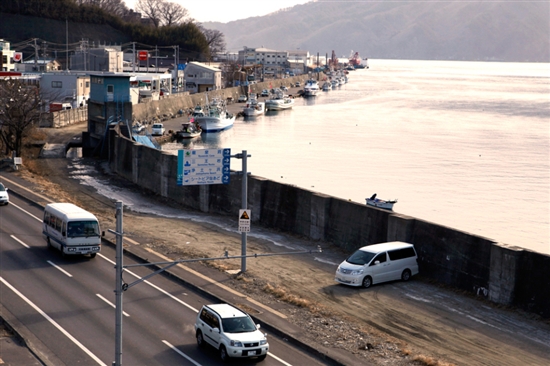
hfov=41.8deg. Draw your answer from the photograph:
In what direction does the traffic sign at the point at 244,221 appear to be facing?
toward the camera

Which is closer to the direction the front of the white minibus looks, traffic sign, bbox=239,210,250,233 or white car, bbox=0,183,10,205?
the traffic sign

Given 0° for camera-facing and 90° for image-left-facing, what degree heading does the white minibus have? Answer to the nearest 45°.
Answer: approximately 315°

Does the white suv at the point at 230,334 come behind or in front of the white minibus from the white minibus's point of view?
in front

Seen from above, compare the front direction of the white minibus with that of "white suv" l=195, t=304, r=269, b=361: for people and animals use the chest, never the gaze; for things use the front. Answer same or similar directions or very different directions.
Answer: same or similar directions

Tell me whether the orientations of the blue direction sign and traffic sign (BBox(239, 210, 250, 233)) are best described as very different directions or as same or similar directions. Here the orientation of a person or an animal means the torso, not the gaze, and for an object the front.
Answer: same or similar directions

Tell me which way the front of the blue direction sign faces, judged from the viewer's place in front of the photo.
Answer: facing the viewer

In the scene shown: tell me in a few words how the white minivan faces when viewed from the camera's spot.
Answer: facing the viewer and to the left of the viewer

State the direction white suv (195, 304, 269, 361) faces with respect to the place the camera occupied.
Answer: facing the viewer and to the right of the viewer

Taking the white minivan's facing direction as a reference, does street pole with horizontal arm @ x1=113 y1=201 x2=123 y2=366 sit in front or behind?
in front

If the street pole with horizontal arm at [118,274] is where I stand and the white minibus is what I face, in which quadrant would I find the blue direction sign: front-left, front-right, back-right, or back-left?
front-right

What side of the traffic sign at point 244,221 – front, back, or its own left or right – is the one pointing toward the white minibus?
right

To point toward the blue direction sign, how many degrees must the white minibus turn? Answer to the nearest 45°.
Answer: approximately 45° to its left

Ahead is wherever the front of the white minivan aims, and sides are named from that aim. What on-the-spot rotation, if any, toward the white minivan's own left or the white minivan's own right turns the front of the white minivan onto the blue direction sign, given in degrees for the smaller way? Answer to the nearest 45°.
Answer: approximately 45° to the white minivan's own right

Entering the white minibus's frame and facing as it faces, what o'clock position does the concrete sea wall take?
The concrete sea wall is roughly at 11 o'clock from the white minibus.

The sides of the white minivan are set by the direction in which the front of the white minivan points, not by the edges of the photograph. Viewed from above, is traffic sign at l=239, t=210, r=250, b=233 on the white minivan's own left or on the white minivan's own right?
on the white minivan's own right

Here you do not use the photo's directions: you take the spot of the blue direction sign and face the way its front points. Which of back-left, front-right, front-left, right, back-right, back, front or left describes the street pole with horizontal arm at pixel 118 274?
front

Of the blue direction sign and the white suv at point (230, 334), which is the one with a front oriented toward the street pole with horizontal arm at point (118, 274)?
the blue direction sign

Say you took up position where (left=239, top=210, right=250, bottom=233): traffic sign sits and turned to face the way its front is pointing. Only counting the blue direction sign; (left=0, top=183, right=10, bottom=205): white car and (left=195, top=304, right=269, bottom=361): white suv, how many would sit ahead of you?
1
